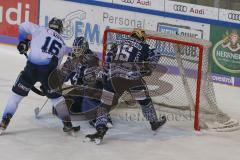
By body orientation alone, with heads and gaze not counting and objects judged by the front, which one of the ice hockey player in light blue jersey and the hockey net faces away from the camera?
the ice hockey player in light blue jersey

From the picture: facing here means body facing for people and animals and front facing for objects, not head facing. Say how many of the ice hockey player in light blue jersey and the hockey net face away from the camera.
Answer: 1

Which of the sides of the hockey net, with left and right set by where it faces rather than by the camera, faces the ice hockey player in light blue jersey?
front

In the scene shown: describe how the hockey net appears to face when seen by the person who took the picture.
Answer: facing the viewer and to the left of the viewer

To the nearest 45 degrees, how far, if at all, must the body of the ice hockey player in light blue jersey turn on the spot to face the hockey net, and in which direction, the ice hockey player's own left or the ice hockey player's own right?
approximately 90° to the ice hockey player's own right

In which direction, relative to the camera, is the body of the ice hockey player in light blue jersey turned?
away from the camera
